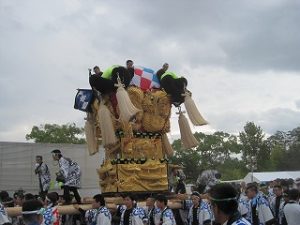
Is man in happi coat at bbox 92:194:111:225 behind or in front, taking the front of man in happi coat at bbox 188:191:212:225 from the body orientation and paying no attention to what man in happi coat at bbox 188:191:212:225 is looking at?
in front

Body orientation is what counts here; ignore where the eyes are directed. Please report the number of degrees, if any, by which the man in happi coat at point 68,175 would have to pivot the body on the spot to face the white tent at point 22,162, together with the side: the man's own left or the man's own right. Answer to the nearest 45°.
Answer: approximately 90° to the man's own right

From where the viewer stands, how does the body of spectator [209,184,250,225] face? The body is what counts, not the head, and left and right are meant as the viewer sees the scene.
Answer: facing away from the viewer and to the left of the viewer

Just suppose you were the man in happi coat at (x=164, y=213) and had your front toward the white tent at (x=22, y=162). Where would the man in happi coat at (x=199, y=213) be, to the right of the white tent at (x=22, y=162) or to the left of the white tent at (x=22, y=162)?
right
